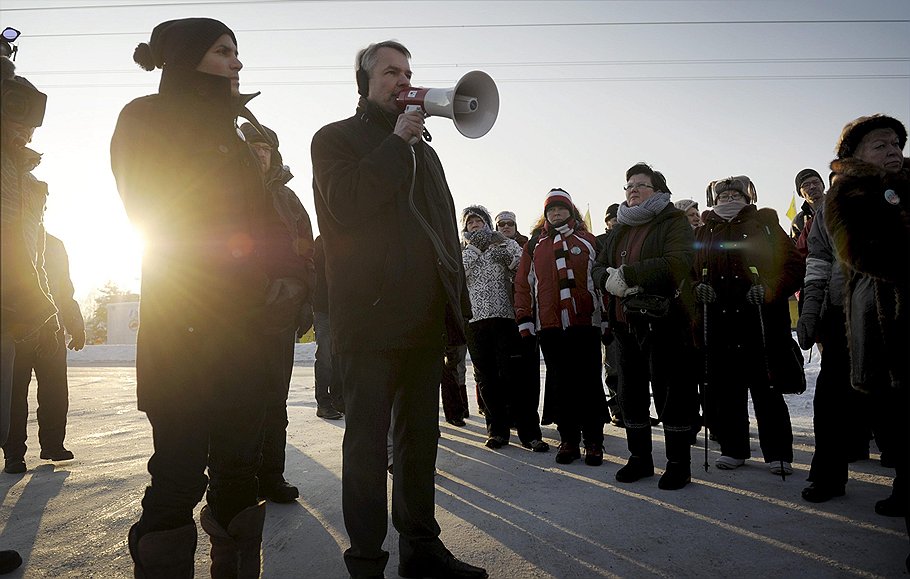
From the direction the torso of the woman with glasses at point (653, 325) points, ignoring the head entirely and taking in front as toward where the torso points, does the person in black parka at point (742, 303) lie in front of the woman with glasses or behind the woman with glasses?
behind

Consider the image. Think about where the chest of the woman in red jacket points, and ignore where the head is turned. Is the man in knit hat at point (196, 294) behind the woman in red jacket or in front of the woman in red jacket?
in front

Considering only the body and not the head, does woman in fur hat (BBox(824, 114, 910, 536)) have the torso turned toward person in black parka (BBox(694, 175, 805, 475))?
no

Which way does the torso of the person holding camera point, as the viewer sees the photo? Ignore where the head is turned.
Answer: to the viewer's right

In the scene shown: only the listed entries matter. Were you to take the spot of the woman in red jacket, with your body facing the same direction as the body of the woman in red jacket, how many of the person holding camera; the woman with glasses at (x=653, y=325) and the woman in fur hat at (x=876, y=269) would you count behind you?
0

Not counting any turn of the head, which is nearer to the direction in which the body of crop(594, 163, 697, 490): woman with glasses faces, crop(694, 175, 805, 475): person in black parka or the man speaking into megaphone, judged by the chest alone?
the man speaking into megaphone

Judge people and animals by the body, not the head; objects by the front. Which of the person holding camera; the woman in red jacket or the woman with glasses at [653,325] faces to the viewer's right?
the person holding camera

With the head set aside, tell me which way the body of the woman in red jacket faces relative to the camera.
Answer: toward the camera

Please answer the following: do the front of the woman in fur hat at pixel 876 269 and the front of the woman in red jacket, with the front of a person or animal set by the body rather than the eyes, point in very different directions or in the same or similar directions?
same or similar directions

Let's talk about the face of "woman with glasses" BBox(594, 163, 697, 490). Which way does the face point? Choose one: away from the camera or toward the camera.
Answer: toward the camera

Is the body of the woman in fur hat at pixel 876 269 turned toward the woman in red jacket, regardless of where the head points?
no

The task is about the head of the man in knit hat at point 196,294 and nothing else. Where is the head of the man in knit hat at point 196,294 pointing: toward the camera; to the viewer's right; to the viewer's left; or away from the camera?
to the viewer's right

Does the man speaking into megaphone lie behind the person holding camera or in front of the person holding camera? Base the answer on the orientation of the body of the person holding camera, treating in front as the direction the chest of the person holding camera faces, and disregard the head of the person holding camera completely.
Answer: in front

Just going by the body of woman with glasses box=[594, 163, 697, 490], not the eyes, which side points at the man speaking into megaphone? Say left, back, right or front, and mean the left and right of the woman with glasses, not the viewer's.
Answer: front

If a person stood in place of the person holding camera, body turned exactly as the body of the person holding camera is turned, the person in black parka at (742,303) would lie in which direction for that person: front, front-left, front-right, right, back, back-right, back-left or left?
front

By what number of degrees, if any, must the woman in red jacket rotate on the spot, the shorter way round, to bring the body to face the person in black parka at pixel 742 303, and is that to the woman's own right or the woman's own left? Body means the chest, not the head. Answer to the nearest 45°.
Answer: approximately 90° to the woman's own left

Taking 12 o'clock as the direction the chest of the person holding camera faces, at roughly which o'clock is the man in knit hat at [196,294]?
The man in knit hat is roughly at 1 o'clock from the person holding camera.

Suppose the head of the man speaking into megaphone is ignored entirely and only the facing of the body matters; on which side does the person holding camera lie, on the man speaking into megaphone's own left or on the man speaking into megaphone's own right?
on the man speaking into megaphone's own right

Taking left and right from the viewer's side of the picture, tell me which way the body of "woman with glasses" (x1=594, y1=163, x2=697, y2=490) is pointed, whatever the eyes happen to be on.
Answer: facing the viewer and to the left of the viewer
